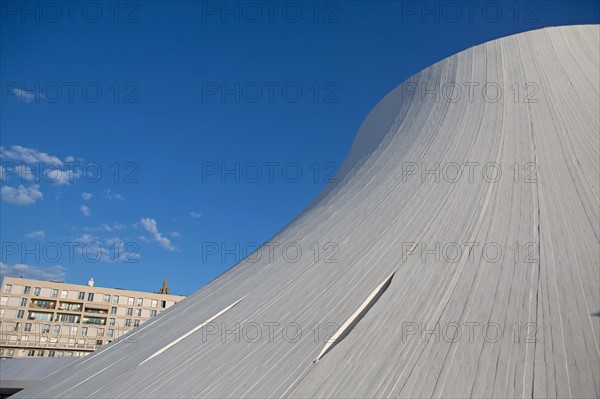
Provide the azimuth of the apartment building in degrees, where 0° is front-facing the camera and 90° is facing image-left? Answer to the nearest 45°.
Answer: approximately 0°
